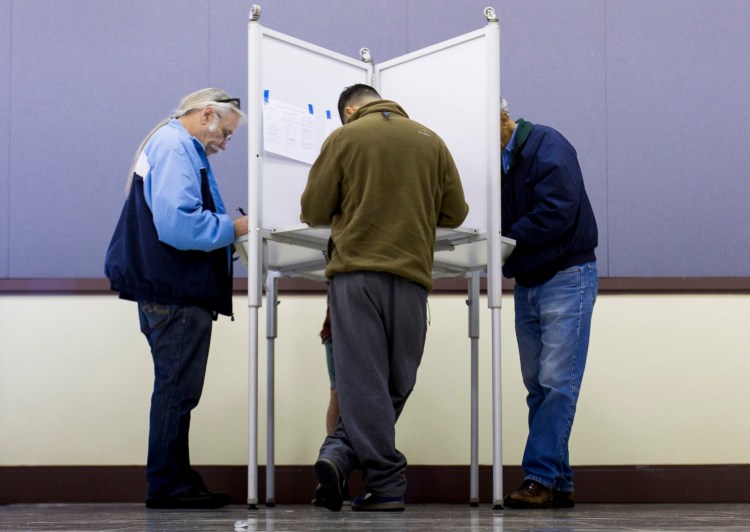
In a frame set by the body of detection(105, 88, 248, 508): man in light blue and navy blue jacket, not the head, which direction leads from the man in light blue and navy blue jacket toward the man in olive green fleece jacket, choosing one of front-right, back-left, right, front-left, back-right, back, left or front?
front-right

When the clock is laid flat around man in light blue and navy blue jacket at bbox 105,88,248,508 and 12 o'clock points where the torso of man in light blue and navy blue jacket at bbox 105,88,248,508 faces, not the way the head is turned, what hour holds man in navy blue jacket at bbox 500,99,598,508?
man in navy blue jacket at bbox 500,99,598,508 is roughly at 12 o'clock from man in light blue and navy blue jacket at bbox 105,88,248,508.

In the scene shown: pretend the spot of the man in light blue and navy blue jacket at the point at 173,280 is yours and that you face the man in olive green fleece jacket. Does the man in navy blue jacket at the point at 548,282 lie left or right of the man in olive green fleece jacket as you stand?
left

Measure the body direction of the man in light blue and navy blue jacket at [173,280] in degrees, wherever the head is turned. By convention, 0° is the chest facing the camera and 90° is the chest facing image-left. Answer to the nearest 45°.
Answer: approximately 270°

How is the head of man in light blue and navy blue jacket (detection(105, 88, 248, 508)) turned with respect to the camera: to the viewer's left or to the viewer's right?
to the viewer's right
